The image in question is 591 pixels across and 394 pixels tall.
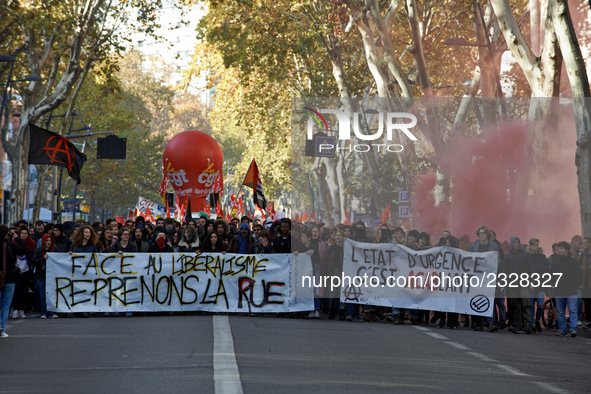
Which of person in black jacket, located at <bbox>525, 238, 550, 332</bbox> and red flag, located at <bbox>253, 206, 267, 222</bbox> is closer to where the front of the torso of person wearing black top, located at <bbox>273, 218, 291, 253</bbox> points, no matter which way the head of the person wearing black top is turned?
the person in black jacket

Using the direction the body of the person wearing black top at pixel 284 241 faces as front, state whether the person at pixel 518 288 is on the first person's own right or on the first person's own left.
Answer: on the first person's own left

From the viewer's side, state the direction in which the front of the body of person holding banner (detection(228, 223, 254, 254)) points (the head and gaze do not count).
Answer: toward the camera

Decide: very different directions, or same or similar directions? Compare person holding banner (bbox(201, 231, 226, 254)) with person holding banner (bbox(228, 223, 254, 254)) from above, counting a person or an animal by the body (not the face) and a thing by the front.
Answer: same or similar directions

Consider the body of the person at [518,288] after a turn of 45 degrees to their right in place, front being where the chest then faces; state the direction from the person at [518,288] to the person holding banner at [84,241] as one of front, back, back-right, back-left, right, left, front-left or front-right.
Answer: front-right

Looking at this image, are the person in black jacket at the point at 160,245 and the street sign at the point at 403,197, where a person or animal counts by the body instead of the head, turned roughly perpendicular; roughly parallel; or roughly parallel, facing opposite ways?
roughly parallel

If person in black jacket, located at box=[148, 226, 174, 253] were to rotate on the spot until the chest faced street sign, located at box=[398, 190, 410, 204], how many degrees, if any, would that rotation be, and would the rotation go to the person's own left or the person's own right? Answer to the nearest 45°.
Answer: approximately 135° to the person's own left

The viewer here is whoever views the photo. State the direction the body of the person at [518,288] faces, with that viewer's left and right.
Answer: facing the viewer

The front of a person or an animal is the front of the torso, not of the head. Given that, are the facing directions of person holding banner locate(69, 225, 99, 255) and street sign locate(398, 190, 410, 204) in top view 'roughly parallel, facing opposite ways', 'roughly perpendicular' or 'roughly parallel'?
roughly parallel

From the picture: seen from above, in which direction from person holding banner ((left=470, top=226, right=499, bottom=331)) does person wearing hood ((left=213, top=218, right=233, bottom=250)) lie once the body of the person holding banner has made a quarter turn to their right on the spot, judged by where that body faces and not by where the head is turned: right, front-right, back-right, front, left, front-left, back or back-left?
front

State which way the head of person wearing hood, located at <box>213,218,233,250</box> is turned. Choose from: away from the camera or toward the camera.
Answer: toward the camera

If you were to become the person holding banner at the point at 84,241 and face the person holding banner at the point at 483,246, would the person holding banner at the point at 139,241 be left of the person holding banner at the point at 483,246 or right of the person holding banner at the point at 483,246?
left

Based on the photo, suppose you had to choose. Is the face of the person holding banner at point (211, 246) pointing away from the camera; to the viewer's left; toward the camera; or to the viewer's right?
toward the camera

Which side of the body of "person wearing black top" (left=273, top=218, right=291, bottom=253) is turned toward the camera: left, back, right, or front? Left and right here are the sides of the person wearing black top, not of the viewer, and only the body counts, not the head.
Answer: front

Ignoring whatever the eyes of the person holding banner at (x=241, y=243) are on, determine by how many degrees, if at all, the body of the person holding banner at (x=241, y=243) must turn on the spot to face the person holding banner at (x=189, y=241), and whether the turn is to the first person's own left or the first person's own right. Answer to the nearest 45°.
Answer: approximately 90° to the first person's own right

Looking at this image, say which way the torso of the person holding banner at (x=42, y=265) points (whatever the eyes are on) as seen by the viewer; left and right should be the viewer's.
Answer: facing the viewer and to the right of the viewer

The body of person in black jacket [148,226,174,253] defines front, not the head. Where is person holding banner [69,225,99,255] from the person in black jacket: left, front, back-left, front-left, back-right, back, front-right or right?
right
